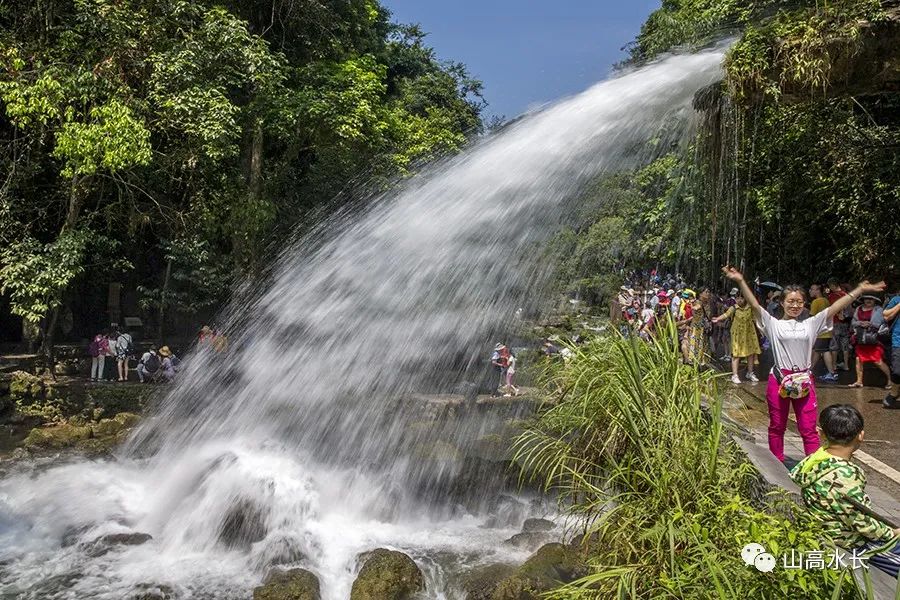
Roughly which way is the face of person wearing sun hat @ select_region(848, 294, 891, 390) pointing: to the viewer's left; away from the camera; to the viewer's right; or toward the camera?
toward the camera

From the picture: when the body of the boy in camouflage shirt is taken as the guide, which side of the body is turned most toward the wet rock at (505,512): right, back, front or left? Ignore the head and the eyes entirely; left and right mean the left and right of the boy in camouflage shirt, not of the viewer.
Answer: left

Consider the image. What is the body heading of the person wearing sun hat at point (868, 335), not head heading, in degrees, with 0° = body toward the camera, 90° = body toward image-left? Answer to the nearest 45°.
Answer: approximately 45°

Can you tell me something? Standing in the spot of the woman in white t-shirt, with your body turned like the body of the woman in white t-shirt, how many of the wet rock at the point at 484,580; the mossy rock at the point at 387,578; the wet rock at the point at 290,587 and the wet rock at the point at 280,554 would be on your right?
4

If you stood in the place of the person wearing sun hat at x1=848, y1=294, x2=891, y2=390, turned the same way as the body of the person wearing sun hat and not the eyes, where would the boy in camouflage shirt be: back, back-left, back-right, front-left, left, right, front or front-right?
front-left

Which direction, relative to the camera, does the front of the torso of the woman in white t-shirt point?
toward the camera

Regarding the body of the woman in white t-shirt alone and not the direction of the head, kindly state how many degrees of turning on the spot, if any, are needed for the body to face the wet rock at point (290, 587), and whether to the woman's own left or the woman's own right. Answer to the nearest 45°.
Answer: approximately 90° to the woman's own right

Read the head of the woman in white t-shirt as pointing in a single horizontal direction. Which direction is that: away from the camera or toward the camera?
toward the camera

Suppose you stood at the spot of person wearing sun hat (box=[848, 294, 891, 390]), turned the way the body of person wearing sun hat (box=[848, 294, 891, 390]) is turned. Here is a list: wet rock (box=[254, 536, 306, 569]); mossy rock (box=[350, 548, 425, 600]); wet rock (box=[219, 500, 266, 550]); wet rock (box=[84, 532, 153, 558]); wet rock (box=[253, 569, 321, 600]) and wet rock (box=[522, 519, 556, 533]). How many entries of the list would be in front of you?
6

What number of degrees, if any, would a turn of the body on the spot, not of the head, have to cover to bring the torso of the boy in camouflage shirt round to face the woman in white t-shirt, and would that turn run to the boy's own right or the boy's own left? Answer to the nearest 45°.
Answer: approximately 45° to the boy's own left

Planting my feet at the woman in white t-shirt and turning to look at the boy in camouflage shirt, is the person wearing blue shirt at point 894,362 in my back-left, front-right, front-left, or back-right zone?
back-left

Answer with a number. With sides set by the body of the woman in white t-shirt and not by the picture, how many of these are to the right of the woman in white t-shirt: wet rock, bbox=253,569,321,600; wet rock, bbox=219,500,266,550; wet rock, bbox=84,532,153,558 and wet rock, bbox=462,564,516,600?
4

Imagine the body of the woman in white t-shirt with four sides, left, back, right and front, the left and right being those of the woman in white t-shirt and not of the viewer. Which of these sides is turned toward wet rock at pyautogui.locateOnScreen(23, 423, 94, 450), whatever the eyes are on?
right
